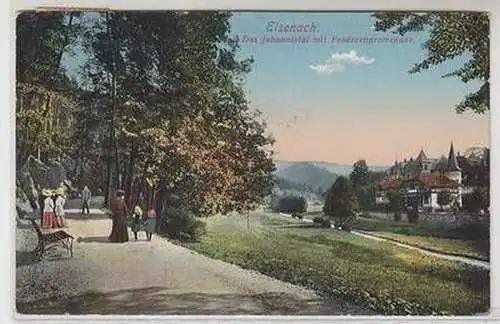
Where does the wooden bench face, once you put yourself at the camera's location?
facing to the right of the viewer
